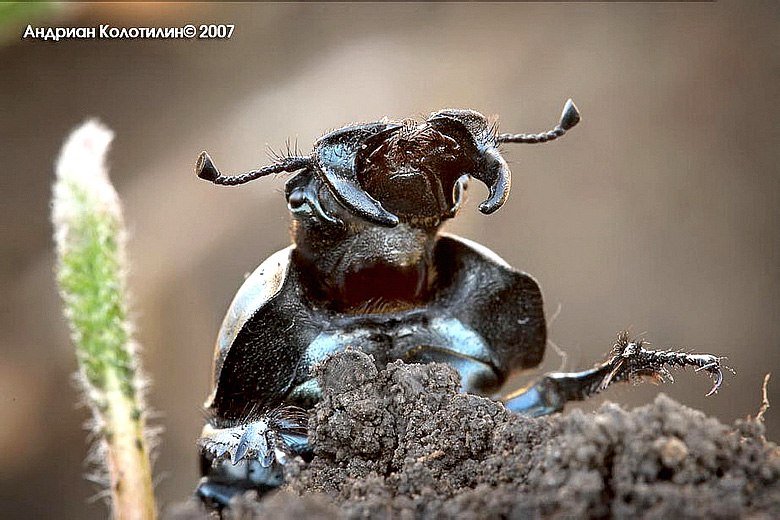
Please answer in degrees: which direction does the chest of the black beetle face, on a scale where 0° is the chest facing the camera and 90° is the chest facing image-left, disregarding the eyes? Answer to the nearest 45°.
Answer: approximately 0°
